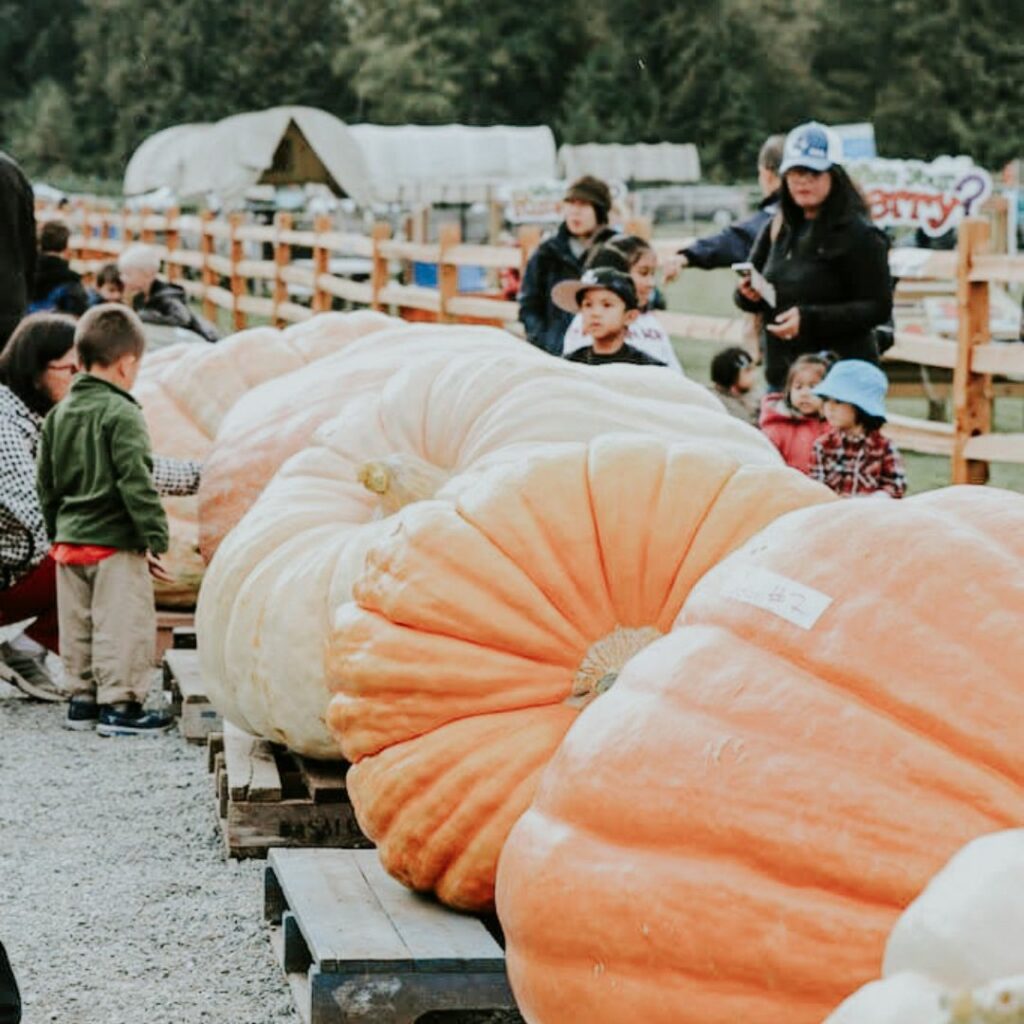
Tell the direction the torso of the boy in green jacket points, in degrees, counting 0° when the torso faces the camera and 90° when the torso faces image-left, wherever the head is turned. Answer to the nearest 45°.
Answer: approximately 225°

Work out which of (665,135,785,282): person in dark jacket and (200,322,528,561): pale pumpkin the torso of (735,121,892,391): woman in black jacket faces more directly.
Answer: the pale pumpkin

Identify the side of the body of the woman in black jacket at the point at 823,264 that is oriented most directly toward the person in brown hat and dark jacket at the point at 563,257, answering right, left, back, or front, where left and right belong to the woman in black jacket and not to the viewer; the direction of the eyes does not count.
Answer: right

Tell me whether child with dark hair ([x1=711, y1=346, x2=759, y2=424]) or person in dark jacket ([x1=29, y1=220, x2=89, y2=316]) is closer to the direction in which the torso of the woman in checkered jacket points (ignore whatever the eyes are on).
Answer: the child with dark hair

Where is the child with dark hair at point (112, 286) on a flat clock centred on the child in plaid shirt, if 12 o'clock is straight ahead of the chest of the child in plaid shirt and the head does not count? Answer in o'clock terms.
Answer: The child with dark hair is roughly at 3 o'clock from the child in plaid shirt.

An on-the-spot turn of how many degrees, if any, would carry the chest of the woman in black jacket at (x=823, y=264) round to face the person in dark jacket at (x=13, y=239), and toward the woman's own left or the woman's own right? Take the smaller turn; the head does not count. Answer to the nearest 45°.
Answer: approximately 45° to the woman's own right

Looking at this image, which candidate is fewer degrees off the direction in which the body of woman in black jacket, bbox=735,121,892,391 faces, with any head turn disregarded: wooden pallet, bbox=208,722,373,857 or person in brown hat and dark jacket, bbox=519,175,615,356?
the wooden pallet

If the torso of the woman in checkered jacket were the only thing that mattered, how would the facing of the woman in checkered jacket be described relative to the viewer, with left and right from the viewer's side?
facing to the right of the viewer

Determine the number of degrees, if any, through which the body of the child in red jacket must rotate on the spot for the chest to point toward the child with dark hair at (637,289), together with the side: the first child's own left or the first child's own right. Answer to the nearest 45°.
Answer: approximately 135° to the first child's own right

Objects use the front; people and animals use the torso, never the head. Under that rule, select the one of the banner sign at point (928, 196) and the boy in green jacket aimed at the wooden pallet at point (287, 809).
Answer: the banner sign

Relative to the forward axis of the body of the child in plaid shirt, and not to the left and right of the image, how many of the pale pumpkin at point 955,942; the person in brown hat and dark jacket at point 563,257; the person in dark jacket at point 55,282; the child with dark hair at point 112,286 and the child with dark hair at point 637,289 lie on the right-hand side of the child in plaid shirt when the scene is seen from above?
4

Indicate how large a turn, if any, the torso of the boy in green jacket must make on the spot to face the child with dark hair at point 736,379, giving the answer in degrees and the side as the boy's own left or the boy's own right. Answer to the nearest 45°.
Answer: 0° — they already face them
